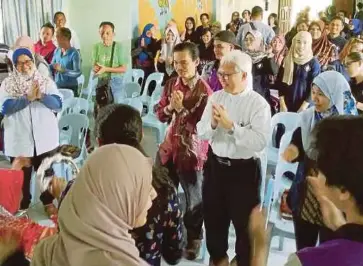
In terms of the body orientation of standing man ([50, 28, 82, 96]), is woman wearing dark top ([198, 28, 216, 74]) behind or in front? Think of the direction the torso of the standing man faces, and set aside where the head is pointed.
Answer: behind

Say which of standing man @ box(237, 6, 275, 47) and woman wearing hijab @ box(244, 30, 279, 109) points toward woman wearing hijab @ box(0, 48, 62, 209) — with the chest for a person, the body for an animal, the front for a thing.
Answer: woman wearing hijab @ box(244, 30, 279, 109)

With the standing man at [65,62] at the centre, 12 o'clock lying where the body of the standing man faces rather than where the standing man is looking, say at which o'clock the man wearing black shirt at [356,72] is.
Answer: The man wearing black shirt is roughly at 9 o'clock from the standing man.

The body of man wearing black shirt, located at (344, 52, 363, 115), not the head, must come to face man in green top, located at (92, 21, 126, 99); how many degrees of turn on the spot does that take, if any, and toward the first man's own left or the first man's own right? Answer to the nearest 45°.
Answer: approximately 45° to the first man's own right

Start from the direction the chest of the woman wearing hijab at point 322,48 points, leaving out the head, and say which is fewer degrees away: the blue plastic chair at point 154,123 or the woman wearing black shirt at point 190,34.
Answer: the blue plastic chair

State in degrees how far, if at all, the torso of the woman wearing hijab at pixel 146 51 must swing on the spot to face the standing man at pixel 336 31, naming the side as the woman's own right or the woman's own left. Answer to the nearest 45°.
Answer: approximately 45° to the woman's own left

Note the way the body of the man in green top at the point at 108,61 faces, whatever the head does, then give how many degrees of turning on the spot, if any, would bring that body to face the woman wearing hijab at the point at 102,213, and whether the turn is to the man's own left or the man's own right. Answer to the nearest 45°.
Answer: approximately 45° to the man's own left

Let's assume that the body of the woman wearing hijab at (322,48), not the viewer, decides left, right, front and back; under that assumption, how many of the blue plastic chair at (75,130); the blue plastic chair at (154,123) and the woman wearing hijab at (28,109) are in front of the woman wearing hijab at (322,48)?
3
